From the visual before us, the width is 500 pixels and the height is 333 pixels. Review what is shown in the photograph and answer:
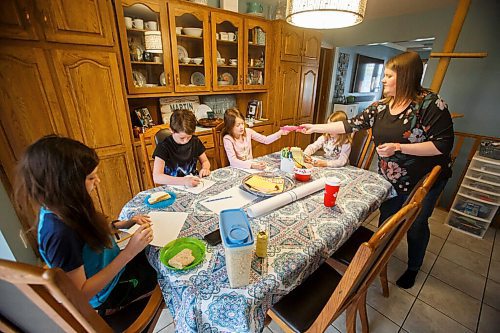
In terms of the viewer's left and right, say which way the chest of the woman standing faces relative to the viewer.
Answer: facing the viewer and to the left of the viewer

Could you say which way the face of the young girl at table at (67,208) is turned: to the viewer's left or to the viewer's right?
to the viewer's right

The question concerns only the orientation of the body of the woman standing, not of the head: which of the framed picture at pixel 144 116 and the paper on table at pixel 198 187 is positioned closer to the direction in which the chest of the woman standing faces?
the paper on table

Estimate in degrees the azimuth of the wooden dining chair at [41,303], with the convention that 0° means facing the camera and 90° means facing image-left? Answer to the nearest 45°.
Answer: approximately 225°

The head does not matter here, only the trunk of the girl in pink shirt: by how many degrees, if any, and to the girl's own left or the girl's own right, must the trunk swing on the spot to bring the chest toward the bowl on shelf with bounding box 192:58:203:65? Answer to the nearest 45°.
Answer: approximately 180°

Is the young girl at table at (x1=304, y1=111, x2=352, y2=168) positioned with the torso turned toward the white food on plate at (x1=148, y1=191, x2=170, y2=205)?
yes

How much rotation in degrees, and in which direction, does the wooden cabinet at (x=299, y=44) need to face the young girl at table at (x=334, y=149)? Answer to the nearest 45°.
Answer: approximately 45° to its right

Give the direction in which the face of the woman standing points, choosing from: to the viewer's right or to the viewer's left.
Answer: to the viewer's left

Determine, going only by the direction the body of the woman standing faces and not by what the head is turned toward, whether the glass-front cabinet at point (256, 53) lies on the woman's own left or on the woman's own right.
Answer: on the woman's own right

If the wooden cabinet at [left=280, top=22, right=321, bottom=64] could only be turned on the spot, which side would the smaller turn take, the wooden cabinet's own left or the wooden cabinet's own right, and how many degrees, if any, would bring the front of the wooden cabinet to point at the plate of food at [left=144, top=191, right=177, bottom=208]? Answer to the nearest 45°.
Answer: approximately 45° to the wooden cabinet's own right

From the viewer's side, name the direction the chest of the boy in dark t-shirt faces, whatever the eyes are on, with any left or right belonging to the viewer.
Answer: facing the viewer and to the right of the viewer

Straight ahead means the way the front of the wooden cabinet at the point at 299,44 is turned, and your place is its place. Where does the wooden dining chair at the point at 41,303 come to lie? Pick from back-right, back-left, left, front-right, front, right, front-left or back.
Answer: front-right

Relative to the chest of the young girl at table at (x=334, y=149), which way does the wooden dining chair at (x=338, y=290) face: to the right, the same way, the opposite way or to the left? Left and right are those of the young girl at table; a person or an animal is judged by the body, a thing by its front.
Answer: to the right

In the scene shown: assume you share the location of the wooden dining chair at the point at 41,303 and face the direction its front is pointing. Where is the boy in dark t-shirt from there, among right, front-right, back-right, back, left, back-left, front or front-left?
front

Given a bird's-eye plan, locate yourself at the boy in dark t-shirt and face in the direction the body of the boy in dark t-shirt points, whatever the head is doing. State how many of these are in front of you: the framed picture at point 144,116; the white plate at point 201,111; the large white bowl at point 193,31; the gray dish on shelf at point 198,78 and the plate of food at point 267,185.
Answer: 1

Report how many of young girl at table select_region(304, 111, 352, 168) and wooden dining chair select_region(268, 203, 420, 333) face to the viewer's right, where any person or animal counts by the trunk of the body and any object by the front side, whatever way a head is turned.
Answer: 0

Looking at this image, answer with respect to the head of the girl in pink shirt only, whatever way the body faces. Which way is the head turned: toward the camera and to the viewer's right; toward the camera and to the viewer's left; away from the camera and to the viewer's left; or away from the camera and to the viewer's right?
toward the camera and to the viewer's right

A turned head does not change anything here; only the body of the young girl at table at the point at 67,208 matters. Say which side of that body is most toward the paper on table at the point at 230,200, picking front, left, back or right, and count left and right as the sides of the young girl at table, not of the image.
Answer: front
